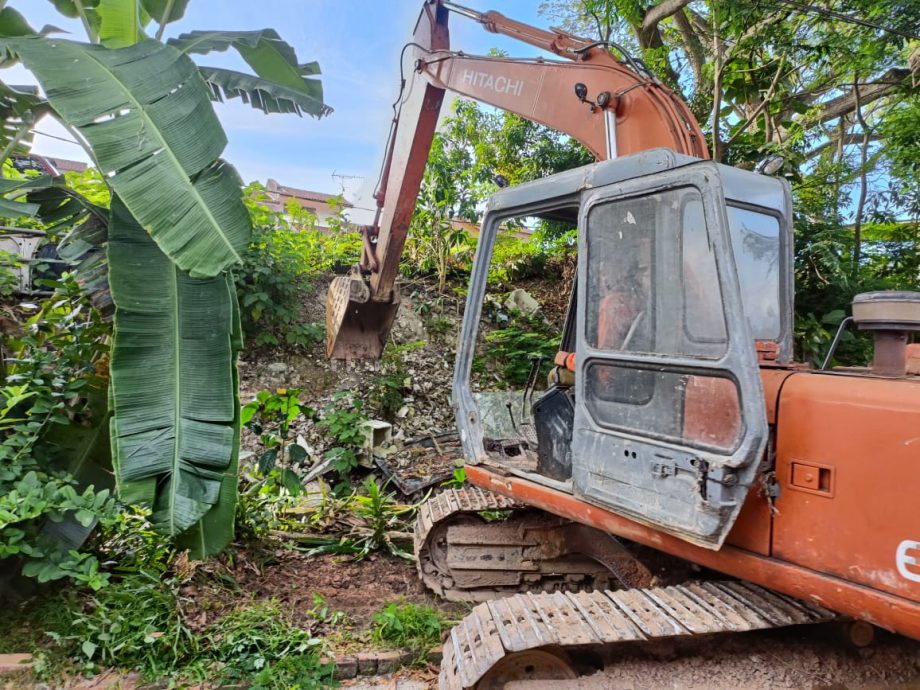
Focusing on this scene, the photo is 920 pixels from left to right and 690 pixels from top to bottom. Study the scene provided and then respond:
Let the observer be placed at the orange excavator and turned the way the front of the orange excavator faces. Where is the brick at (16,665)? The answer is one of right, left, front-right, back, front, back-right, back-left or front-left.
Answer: front-left

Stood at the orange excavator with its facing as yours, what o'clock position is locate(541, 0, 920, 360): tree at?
The tree is roughly at 2 o'clock from the orange excavator.

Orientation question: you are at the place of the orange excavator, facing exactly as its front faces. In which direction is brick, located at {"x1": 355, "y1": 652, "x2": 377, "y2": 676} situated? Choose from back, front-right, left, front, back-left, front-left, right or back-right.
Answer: front-left

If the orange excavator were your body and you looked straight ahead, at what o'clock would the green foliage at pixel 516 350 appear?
The green foliage is roughly at 1 o'clock from the orange excavator.

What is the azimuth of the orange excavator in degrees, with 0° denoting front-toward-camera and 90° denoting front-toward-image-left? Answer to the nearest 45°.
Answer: approximately 135°

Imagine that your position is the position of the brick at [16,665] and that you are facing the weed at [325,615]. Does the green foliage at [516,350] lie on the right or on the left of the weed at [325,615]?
left

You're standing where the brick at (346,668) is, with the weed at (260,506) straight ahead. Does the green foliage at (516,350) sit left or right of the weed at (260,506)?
right

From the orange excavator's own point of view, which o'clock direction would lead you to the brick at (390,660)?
The brick is roughly at 9 o'clock from the orange excavator.

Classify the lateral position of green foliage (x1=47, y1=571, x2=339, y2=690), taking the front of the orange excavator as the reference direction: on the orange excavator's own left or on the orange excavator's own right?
on the orange excavator's own left

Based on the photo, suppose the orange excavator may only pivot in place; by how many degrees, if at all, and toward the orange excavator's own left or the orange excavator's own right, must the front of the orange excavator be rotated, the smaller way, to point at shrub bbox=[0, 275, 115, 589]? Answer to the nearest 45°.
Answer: approximately 45° to the orange excavator's own left
